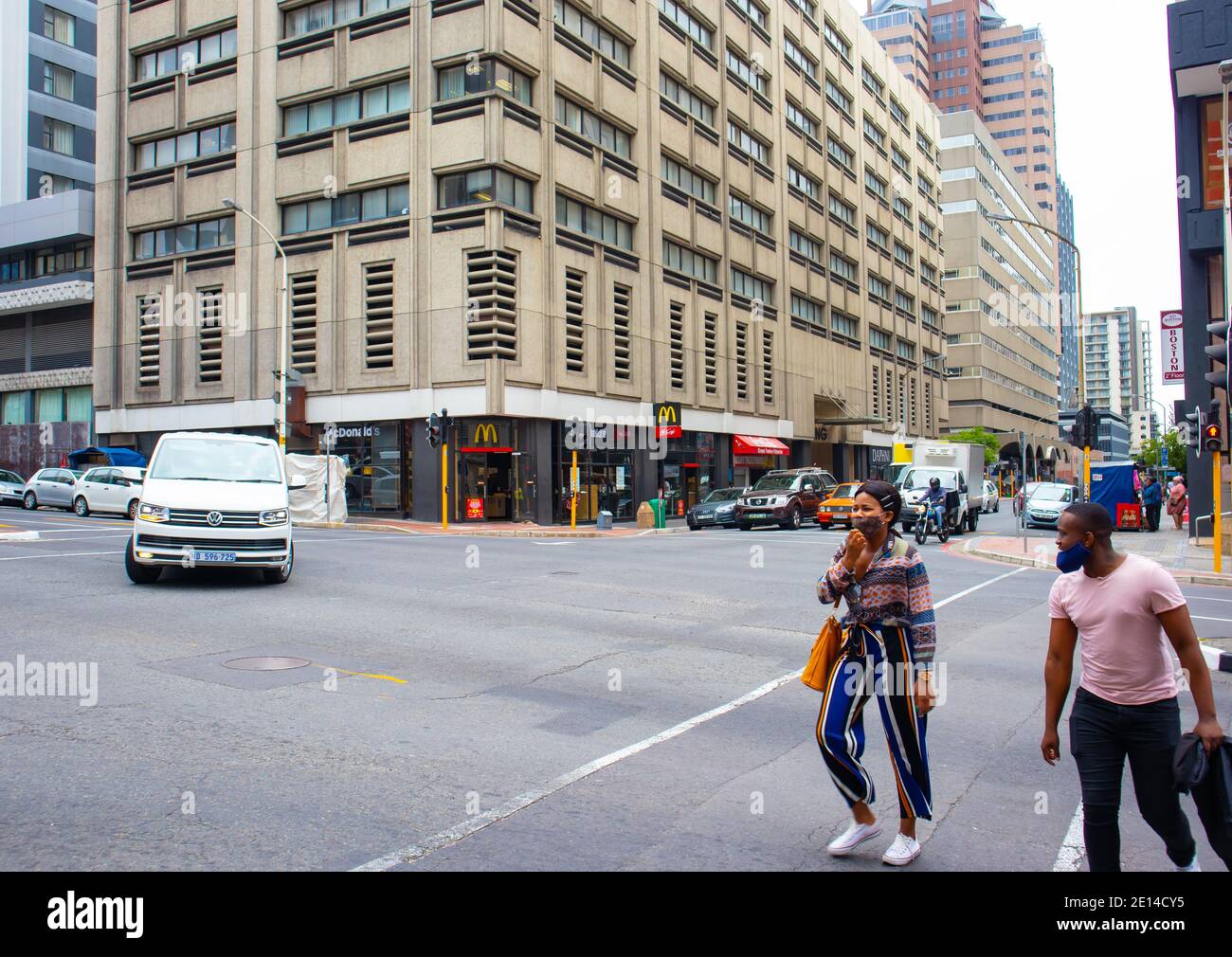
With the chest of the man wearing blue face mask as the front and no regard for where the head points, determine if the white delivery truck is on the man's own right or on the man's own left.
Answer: on the man's own right

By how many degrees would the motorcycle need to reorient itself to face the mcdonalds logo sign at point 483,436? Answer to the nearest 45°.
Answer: approximately 45° to its right

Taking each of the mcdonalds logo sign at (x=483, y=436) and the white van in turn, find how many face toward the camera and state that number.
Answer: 2

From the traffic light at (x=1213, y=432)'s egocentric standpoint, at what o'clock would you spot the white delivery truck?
The white delivery truck is roughly at 5 o'clock from the traffic light.

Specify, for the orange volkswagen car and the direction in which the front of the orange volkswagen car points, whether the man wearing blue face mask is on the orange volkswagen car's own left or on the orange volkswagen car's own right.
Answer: on the orange volkswagen car's own left

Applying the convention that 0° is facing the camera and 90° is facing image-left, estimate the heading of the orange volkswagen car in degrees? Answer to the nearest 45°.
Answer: approximately 45°

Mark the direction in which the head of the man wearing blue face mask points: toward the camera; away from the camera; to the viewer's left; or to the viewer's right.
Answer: to the viewer's left

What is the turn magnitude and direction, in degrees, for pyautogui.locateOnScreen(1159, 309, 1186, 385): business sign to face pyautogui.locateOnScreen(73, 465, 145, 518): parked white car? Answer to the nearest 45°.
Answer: approximately 45° to its right

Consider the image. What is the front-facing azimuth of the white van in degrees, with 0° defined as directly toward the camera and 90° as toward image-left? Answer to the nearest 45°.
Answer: approximately 0°
